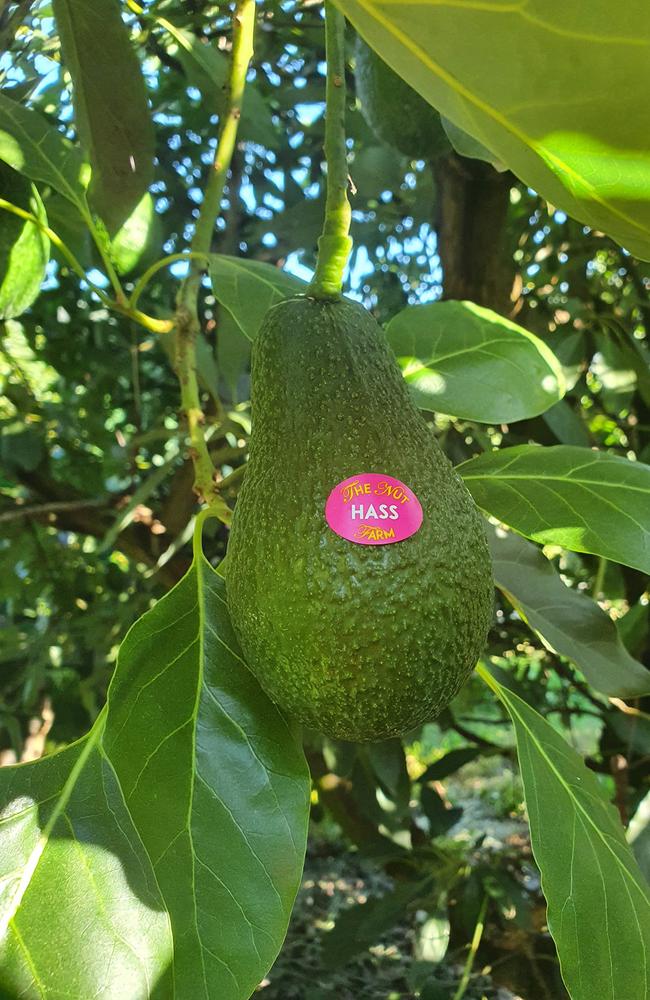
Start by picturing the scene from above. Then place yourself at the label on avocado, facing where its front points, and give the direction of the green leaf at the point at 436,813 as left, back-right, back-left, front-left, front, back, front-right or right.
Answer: back

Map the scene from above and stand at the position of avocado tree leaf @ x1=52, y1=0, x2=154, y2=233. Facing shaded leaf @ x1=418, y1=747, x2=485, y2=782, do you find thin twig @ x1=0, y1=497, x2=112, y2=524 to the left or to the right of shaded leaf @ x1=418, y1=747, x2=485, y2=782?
left

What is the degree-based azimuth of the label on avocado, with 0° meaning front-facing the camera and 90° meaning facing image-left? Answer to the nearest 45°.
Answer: approximately 0°

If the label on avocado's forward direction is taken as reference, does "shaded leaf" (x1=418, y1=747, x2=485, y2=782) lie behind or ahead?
behind
